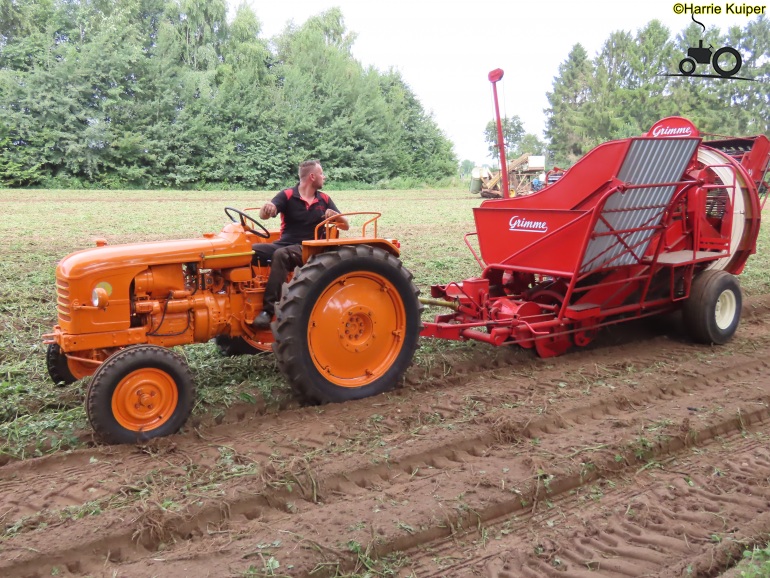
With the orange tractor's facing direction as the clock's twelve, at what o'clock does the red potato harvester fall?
The red potato harvester is roughly at 7 o'clock from the orange tractor.

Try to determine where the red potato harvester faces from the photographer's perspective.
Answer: facing the viewer and to the left of the viewer

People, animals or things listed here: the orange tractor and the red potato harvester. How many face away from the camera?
0

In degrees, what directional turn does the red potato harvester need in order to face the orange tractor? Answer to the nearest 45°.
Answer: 0° — it already faces it

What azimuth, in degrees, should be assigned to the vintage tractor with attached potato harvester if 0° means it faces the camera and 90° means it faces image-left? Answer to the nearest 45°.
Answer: approximately 45°

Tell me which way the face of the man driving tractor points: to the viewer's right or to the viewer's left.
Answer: to the viewer's right
